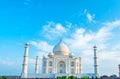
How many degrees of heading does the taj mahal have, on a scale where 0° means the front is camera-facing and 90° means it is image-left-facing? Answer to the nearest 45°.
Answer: approximately 0°
